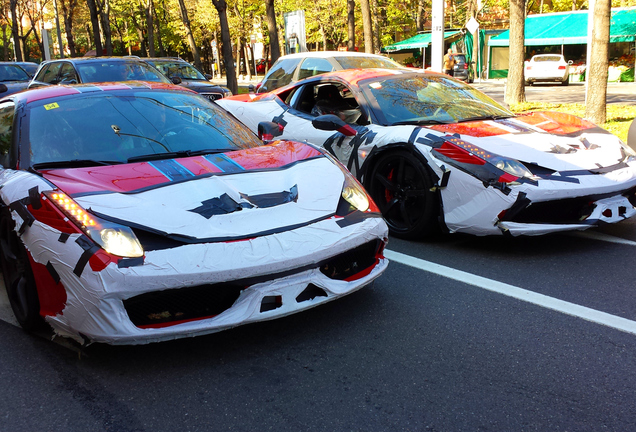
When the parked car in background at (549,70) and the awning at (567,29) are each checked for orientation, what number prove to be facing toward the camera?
1

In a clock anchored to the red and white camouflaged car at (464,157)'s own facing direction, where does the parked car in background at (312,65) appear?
The parked car in background is roughly at 7 o'clock from the red and white camouflaged car.

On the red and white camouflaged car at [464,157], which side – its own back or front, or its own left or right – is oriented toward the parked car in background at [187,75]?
back

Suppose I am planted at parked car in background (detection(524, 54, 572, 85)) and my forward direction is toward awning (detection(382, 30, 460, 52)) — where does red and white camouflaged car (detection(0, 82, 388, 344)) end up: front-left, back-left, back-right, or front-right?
back-left

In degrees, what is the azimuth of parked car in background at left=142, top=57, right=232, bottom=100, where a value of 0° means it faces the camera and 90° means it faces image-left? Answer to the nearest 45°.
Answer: approximately 315°

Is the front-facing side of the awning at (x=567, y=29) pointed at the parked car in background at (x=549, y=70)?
yes

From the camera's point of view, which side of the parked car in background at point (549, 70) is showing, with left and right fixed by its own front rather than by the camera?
back

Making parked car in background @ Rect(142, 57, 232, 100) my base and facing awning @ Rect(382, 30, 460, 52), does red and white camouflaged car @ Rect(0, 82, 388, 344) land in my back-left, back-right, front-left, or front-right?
back-right

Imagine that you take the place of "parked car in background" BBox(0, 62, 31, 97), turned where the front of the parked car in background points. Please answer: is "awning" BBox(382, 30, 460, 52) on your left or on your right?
on your left

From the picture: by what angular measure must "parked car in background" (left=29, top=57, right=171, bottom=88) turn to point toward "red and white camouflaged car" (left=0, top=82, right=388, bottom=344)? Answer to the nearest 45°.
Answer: approximately 45° to its right

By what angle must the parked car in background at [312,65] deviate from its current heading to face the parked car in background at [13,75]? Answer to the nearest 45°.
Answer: approximately 180°
